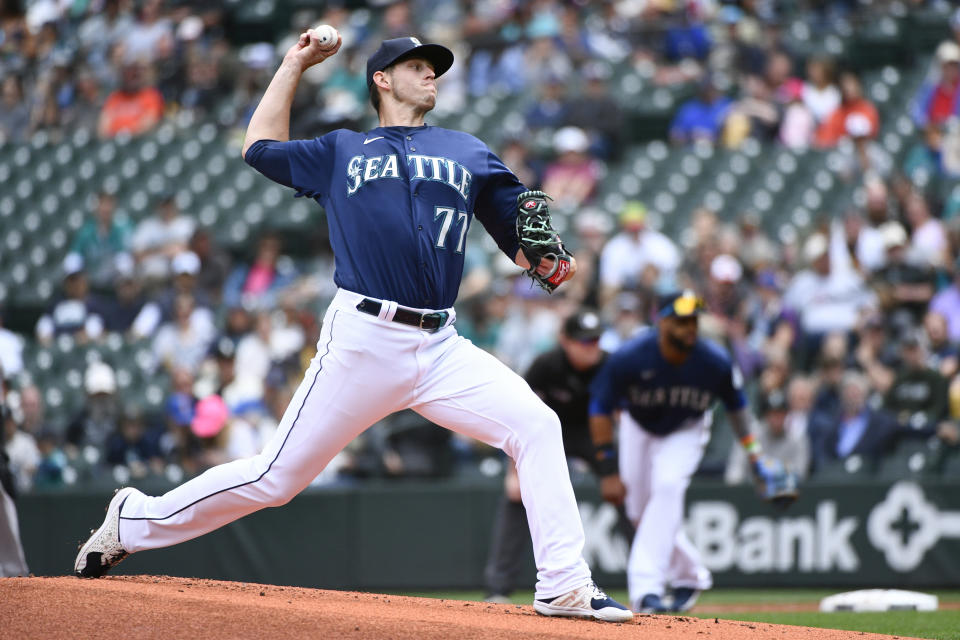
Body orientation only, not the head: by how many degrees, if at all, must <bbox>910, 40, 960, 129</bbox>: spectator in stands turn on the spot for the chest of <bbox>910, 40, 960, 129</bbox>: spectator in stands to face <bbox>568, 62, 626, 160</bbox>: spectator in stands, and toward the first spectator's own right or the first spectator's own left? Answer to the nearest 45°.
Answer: approximately 90° to the first spectator's own right

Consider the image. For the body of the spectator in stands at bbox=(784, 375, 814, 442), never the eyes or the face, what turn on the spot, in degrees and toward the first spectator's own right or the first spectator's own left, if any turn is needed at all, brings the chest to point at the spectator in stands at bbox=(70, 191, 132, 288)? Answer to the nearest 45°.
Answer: approximately 135° to the first spectator's own right

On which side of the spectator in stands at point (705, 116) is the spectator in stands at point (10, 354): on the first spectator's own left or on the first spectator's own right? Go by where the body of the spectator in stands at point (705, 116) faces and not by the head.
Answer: on the first spectator's own right

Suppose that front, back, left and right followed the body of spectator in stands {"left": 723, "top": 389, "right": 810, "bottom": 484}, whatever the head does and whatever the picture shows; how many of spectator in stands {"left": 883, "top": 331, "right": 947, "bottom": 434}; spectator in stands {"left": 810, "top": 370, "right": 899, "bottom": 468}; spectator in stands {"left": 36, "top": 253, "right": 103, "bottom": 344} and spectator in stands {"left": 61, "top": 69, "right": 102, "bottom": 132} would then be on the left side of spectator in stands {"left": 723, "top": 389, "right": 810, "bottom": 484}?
2

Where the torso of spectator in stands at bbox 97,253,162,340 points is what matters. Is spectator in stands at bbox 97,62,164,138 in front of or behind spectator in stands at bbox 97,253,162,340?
behind

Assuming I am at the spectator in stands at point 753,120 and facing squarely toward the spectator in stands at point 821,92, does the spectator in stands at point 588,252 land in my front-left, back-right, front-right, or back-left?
back-right

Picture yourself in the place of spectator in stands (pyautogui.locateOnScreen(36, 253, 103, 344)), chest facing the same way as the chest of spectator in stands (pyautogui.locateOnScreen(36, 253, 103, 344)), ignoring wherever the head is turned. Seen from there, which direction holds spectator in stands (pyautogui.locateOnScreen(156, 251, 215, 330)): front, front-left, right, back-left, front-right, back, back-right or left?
front-left

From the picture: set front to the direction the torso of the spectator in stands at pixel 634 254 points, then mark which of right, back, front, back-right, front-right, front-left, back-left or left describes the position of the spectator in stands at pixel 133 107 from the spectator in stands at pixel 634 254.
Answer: back-right

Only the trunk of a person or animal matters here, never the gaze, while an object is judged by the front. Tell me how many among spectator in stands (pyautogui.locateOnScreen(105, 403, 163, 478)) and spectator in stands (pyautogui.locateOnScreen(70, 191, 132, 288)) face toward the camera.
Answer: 2

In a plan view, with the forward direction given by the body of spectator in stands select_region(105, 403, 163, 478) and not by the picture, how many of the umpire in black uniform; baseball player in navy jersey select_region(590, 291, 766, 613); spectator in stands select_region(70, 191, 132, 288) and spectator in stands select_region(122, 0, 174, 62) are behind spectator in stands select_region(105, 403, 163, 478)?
2
